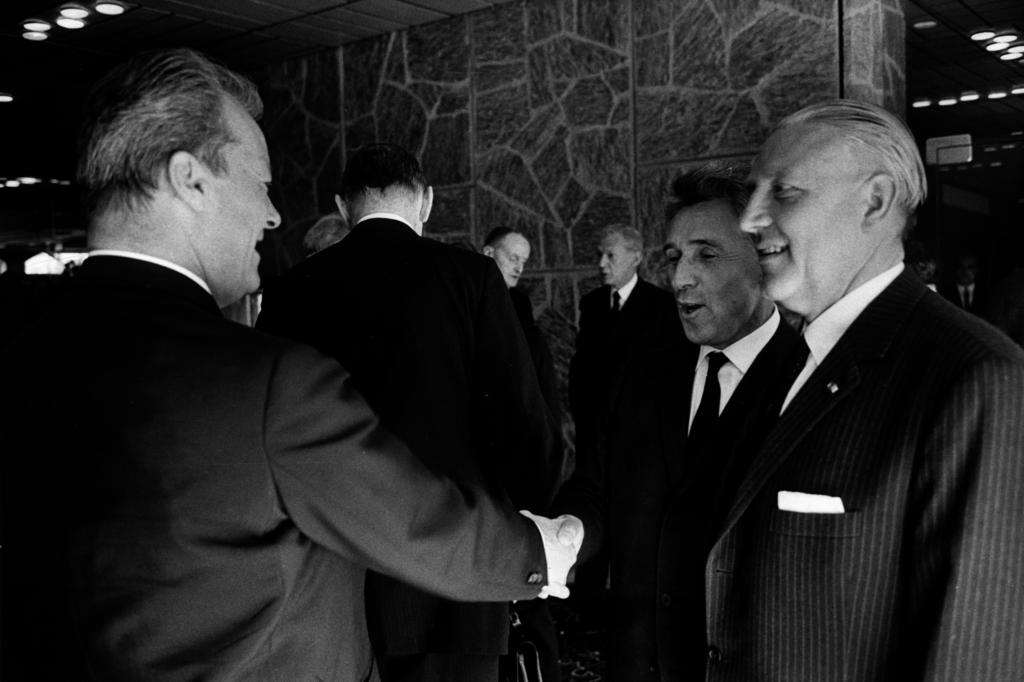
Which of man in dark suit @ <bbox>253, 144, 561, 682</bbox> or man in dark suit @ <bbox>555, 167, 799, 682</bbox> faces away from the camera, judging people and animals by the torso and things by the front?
man in dark suit @ <bbox>253, 144, 561, 682</bbox>

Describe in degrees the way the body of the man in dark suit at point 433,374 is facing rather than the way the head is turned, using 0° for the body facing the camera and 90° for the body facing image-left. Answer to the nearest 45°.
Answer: approximately 180°

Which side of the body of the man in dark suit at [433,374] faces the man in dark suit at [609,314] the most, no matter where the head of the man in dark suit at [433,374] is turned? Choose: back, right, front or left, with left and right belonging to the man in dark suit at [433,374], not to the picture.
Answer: front

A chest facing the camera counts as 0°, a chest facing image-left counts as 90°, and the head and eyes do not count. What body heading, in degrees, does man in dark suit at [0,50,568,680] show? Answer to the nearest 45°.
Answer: approximately 225°

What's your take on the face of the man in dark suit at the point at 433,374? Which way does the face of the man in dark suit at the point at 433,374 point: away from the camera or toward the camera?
away from the camera

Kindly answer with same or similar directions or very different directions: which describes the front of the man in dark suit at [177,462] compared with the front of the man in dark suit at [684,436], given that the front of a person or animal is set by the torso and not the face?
very different directions

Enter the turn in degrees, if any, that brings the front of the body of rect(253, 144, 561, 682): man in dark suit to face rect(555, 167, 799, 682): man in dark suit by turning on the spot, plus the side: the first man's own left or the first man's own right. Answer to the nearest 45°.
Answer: approximately 135° to the first man's own right

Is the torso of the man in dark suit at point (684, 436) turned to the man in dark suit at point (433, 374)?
no

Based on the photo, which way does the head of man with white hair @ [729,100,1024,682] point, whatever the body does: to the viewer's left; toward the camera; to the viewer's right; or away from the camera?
to the viewer's left

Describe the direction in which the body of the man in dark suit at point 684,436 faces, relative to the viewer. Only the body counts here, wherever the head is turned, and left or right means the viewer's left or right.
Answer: facing the viewer and to the left of the viewer

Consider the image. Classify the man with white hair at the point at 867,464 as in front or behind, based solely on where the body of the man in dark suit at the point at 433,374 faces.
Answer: behind

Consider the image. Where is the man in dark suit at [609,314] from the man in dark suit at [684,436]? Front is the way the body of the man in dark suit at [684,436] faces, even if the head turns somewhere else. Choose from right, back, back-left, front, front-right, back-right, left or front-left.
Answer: back-right

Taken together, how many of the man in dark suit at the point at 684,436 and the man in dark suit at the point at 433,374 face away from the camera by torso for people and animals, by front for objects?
1

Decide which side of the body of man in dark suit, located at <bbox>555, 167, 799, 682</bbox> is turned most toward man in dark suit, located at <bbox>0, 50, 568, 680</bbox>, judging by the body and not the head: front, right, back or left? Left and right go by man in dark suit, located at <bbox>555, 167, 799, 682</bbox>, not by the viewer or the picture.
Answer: front
